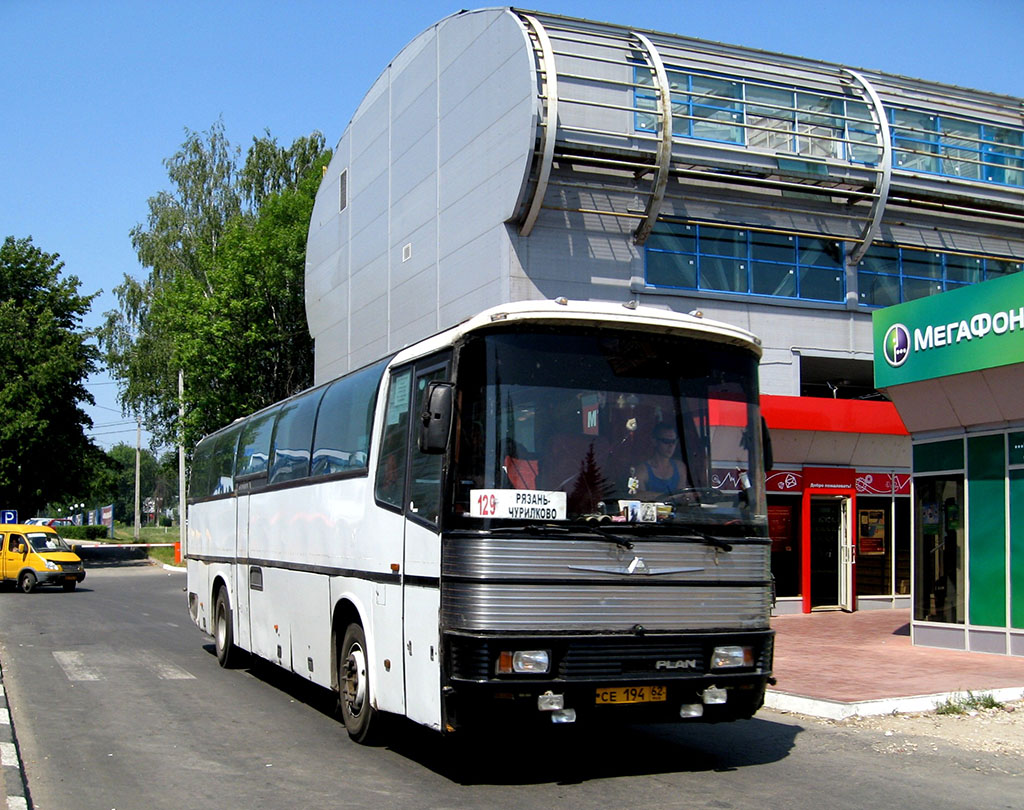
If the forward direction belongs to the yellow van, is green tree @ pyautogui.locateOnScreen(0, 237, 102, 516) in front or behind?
behind

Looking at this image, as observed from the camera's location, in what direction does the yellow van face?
facing the viewer and to the right of the viewer

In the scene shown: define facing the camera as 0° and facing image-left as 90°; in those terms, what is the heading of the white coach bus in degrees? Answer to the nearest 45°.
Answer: approximately 315°

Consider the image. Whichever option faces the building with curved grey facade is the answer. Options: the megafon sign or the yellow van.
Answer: the yellow van

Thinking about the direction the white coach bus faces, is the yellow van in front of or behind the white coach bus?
behind

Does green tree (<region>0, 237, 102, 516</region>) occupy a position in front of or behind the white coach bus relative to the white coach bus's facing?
behind

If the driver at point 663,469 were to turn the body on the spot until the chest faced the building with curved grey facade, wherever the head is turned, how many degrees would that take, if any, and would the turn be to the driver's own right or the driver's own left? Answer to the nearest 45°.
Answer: approximately 135° to the driver's own left

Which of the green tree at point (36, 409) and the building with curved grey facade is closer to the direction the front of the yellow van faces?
the building with curved grey facade
